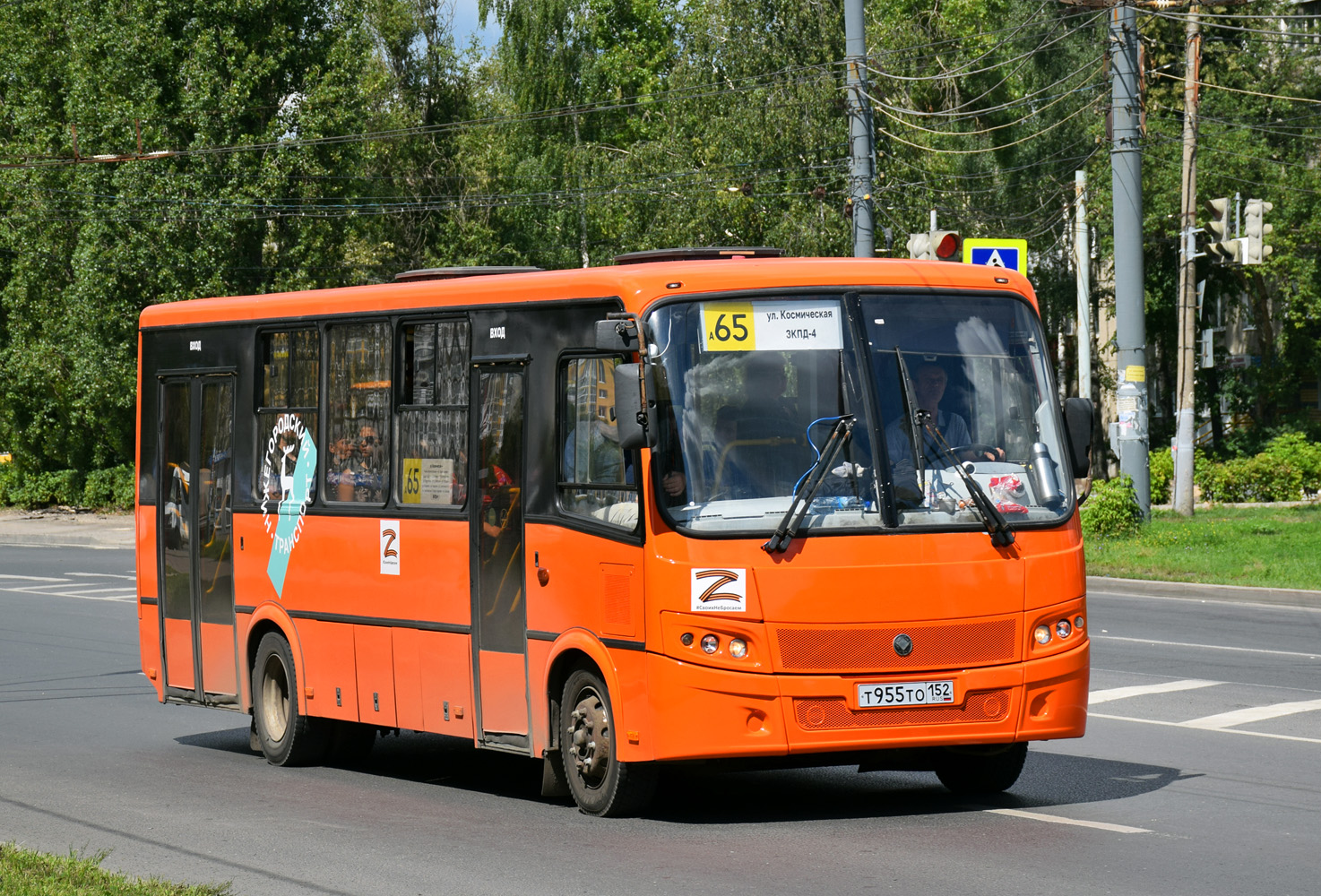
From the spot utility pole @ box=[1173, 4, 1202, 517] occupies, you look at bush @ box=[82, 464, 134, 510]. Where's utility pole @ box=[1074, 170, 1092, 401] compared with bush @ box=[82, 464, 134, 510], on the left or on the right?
right

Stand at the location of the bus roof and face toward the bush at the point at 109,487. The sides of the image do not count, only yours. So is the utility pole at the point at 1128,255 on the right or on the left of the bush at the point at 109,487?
right

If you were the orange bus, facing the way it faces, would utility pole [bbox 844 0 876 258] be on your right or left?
on your left

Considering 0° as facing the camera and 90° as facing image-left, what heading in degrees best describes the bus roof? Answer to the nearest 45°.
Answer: approximately 315°

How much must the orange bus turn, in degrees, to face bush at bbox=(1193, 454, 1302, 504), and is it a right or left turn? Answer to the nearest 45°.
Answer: approximately 90° to its left

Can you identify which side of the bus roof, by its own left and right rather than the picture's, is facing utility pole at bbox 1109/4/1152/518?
left

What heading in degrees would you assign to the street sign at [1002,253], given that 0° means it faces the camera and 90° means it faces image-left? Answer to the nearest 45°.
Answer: approximately 0°

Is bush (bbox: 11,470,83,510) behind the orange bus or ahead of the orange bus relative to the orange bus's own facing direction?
behind

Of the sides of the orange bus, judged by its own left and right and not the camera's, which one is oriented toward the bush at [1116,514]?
left
